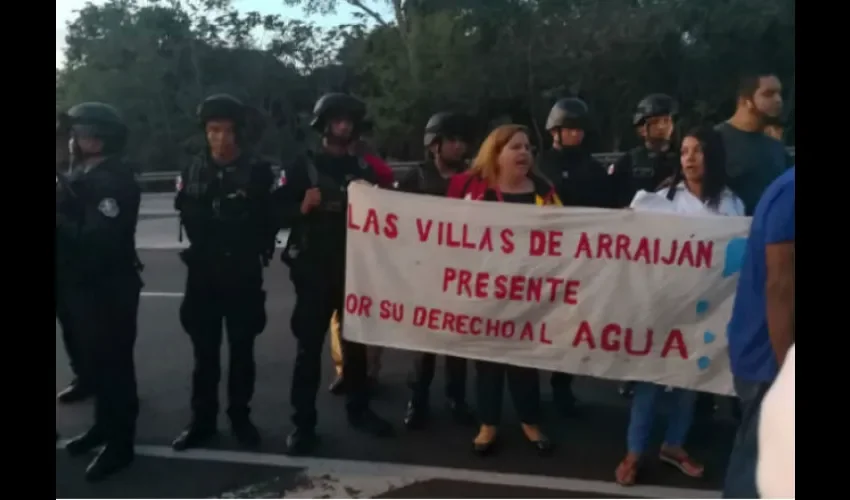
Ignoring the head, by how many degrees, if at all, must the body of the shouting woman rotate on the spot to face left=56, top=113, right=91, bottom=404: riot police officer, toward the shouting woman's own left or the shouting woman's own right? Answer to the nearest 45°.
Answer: approximately 135° to the shouting woman's own right

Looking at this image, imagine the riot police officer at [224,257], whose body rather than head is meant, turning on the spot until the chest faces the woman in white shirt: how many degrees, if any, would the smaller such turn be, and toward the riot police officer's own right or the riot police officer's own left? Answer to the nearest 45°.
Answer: approximately 90° to the riot police officer's own left

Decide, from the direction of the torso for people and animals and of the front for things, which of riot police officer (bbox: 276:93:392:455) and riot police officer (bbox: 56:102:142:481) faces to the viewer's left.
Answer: riot police officer (bbox: 56:102:142:481)

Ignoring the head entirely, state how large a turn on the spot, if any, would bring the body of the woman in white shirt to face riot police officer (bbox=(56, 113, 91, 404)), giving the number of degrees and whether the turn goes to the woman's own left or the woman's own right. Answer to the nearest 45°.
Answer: approximately 90° to the woman's own right

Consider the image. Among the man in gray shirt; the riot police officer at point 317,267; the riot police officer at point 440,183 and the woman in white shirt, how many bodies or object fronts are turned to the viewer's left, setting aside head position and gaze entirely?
0

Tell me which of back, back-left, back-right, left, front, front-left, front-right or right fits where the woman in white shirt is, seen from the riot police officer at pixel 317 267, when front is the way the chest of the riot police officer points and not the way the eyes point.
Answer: front-left

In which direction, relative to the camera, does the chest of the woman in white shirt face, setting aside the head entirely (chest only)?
toward the camera

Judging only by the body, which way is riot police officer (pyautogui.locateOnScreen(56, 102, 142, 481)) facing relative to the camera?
to the viewer's left

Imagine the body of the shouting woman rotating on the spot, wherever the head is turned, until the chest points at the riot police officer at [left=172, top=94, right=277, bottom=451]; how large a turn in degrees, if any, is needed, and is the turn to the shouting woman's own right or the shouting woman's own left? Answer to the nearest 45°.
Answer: approximately 135° to the shouting woman's own right
